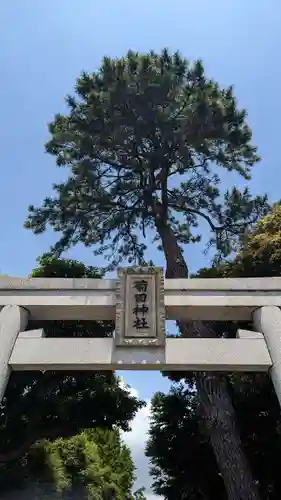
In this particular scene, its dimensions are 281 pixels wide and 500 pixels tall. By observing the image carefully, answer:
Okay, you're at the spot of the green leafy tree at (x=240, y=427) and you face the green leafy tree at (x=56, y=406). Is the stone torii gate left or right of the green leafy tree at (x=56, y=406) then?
left

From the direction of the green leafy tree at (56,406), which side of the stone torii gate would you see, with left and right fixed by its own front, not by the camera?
back

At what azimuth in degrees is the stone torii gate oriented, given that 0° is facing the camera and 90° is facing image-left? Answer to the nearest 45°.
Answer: approximately 0°

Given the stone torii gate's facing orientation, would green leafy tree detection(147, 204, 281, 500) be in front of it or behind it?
behind
